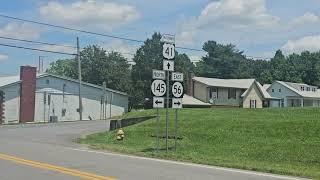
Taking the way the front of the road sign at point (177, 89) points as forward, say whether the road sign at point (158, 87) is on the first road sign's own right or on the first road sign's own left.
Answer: on the first road sign's own right

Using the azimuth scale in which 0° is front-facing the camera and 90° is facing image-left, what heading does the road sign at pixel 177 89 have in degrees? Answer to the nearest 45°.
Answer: approximately 0°

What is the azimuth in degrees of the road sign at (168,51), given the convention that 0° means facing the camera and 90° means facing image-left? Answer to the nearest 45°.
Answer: approximately 0°

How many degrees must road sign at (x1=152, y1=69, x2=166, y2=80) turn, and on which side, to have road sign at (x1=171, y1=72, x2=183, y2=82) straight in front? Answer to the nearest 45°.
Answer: approximately 90° to its left
